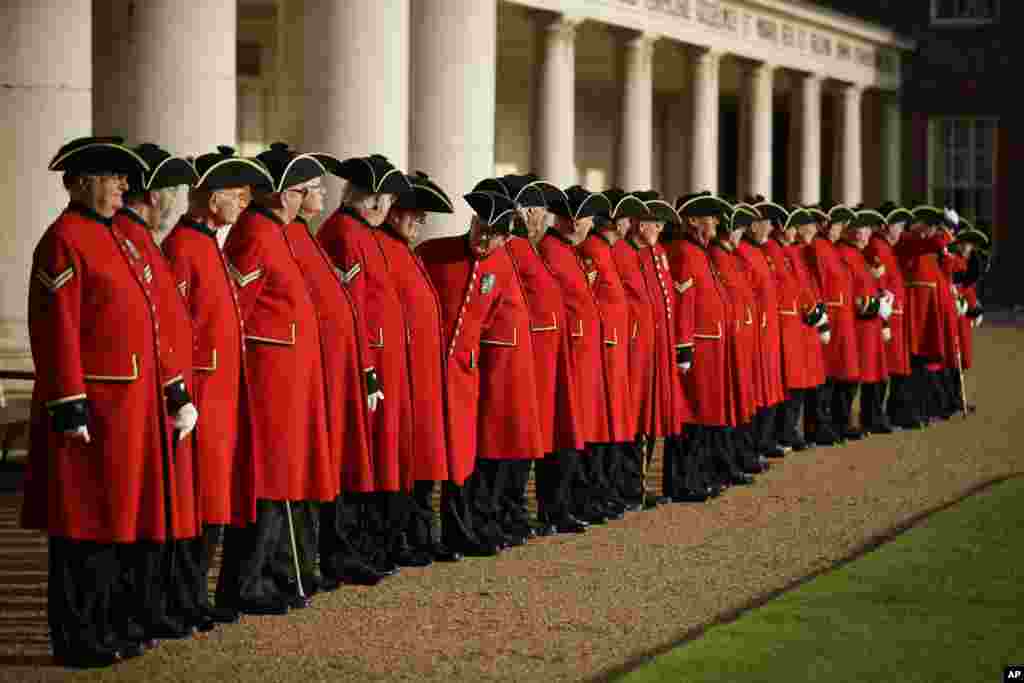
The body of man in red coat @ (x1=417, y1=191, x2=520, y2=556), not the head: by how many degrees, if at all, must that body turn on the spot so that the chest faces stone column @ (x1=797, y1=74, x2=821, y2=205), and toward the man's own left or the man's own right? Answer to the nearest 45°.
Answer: approximately 135° to the man's own left

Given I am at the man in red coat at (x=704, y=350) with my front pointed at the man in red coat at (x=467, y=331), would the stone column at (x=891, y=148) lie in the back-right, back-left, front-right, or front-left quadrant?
back-right

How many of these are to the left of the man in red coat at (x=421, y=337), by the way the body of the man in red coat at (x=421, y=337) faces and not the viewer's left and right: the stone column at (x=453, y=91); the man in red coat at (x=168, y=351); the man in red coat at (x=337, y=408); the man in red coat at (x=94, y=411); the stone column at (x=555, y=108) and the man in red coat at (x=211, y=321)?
2

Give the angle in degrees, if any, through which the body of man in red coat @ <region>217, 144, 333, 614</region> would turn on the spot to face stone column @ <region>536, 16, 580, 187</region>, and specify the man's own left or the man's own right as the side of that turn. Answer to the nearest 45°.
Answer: approximately 90° to the man's own left

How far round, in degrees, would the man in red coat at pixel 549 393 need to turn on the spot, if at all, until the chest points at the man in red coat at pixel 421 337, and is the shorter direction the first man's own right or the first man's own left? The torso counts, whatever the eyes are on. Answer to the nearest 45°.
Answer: approximately 90° to the first man's own right

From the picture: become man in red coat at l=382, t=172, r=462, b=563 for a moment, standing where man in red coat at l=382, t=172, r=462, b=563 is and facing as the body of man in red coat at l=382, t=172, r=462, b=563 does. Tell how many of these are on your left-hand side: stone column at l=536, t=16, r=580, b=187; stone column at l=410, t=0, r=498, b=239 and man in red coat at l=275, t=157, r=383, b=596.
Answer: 2

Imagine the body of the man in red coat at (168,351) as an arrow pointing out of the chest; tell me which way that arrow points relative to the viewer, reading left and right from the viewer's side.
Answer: facing to the right of the viewer
